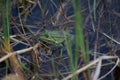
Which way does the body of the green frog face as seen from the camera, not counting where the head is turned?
to the viewer's left
